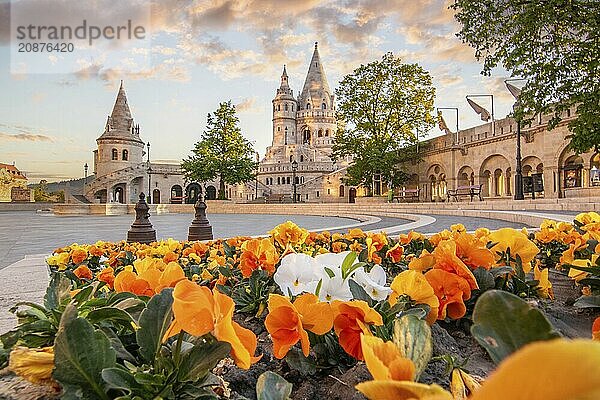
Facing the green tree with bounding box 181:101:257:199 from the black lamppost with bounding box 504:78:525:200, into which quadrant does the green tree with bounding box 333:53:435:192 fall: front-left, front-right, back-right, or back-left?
front-right

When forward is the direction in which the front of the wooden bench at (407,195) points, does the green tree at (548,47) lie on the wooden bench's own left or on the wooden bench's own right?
on the wooden bench's own left

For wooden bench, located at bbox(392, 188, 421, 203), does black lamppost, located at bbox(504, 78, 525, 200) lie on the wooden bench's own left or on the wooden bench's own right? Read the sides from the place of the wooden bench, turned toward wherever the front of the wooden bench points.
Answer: on the wooden bench's own left

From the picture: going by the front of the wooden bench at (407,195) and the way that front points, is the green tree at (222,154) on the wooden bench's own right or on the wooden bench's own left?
on the wooden bench's own right

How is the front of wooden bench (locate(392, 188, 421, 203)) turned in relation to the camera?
facing the viewer and to the left of the viewer
